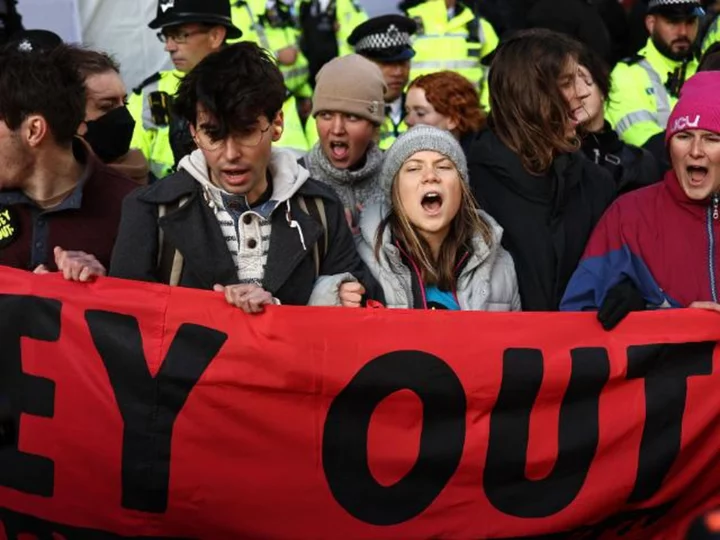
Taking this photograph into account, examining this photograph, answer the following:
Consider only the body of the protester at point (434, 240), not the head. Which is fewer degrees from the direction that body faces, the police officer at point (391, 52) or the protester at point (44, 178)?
the protester

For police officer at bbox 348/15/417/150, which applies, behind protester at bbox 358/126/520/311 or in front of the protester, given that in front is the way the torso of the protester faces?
behind

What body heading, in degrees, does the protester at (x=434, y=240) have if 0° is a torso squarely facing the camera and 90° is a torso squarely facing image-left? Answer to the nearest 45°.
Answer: approximately 0°

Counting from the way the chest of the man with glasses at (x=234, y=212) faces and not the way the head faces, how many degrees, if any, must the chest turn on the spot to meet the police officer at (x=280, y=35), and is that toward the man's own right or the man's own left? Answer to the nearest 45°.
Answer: approximately 180°

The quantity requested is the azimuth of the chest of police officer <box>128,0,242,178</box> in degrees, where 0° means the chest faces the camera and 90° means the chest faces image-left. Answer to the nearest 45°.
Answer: approximately 45°

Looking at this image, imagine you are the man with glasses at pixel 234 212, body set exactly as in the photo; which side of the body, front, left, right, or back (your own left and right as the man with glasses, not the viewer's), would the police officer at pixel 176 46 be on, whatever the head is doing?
back

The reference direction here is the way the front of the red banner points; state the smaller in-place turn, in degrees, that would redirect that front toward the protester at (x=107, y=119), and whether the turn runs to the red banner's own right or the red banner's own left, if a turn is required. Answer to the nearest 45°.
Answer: approximately 135° to the red banner's own right
